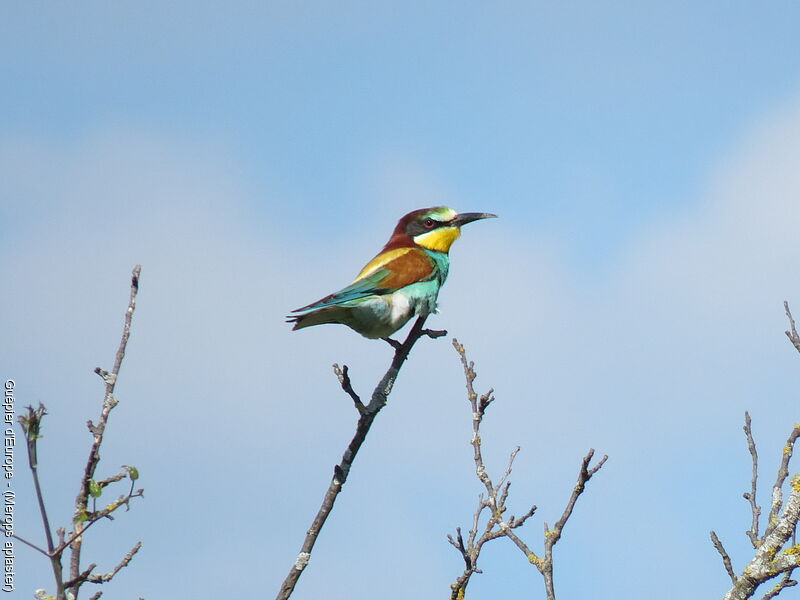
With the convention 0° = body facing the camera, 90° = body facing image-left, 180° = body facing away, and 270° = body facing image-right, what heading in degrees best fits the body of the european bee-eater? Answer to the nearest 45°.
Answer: approximately 270°
